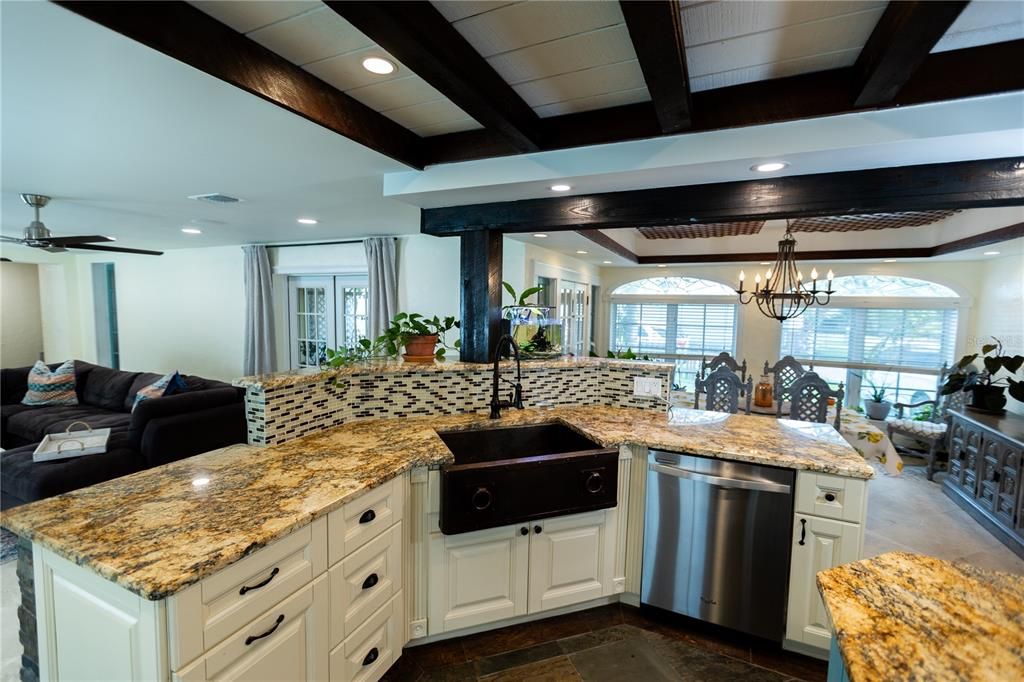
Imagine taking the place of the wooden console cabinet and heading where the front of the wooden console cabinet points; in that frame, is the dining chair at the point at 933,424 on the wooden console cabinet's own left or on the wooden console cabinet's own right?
on the wooden console cabinet's own right

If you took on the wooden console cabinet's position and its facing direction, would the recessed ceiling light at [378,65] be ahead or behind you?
ahead

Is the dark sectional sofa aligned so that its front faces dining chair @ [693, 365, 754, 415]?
no

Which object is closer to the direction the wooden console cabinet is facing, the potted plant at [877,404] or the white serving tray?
the white serving tray

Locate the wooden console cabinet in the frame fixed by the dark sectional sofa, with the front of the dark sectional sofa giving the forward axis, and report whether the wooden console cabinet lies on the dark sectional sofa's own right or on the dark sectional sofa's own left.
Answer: on the dark sectional sofa's own left

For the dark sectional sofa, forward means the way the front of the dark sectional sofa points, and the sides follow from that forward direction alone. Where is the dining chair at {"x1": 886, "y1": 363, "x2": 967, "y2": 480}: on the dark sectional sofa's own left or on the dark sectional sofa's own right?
on the dark sectional sofa's own left

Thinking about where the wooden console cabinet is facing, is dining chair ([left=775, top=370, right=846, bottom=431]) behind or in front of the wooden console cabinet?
in front

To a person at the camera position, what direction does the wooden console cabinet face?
facing the viewer and to the left of the viewer

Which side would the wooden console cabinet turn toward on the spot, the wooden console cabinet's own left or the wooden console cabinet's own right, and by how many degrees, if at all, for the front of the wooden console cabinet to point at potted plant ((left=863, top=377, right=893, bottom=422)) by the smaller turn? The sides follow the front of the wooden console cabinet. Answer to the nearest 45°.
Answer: approximately 90° to the wooden console cabinet's own right

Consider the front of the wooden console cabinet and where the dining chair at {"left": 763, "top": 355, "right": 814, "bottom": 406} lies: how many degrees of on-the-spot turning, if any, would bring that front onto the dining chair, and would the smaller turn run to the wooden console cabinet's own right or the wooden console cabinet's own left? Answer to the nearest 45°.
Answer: approximately 45° to the wooden console cabinet's own right

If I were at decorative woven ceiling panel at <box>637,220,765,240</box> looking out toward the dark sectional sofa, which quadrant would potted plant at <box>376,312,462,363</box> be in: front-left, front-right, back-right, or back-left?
front-left

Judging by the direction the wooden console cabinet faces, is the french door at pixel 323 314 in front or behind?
in front
